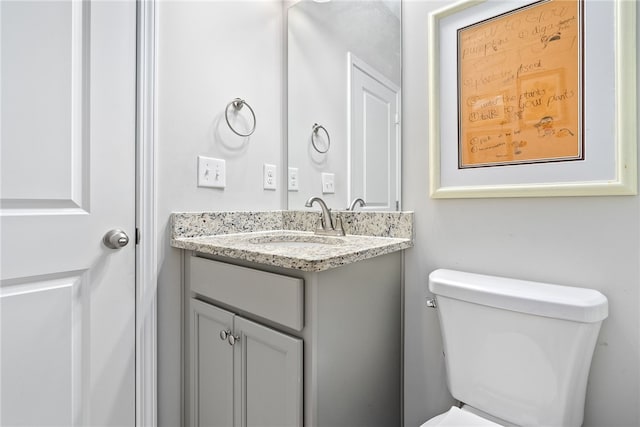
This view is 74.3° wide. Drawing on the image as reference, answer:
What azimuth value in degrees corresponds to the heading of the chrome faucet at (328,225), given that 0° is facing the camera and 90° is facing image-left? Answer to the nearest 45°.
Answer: approximately 45°

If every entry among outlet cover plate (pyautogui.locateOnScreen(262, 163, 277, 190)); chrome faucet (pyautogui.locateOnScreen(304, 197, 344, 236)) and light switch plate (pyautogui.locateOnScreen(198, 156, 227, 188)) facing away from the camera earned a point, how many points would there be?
0

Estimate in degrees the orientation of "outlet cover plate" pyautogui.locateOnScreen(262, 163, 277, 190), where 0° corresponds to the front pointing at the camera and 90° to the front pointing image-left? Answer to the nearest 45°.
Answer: approximately 315°

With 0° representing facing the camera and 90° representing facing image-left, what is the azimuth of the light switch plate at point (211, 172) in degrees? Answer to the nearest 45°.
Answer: approximately 315°

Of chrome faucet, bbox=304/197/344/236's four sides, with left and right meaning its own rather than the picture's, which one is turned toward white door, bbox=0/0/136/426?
front
